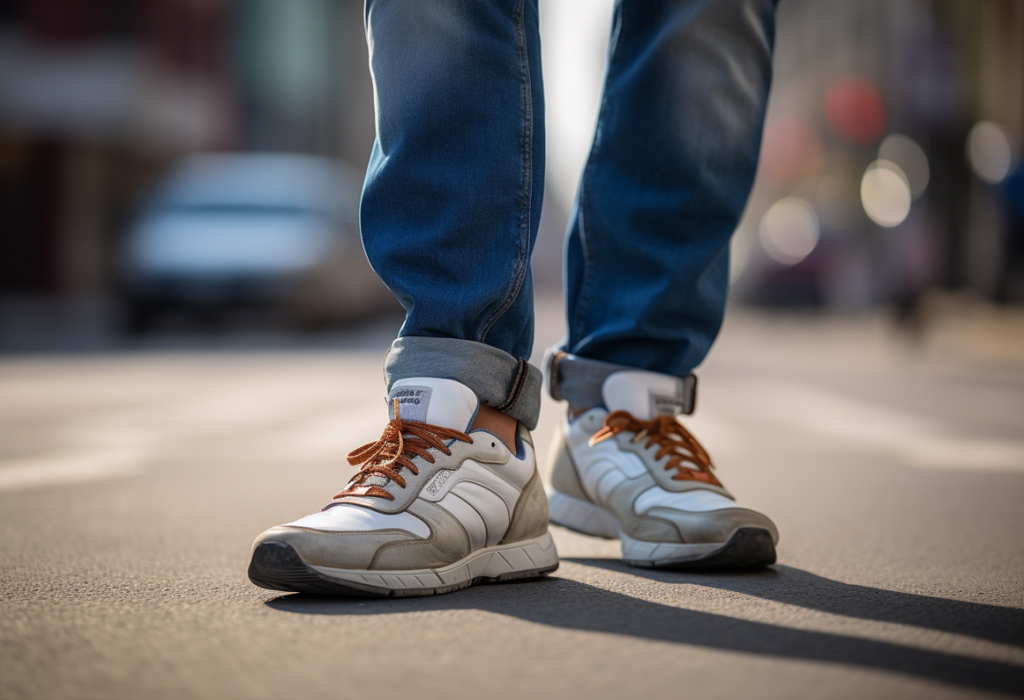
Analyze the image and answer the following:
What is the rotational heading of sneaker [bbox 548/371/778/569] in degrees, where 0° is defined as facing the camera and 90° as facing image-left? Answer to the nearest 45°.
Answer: approximately 315°

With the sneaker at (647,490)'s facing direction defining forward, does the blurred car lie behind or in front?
behind
